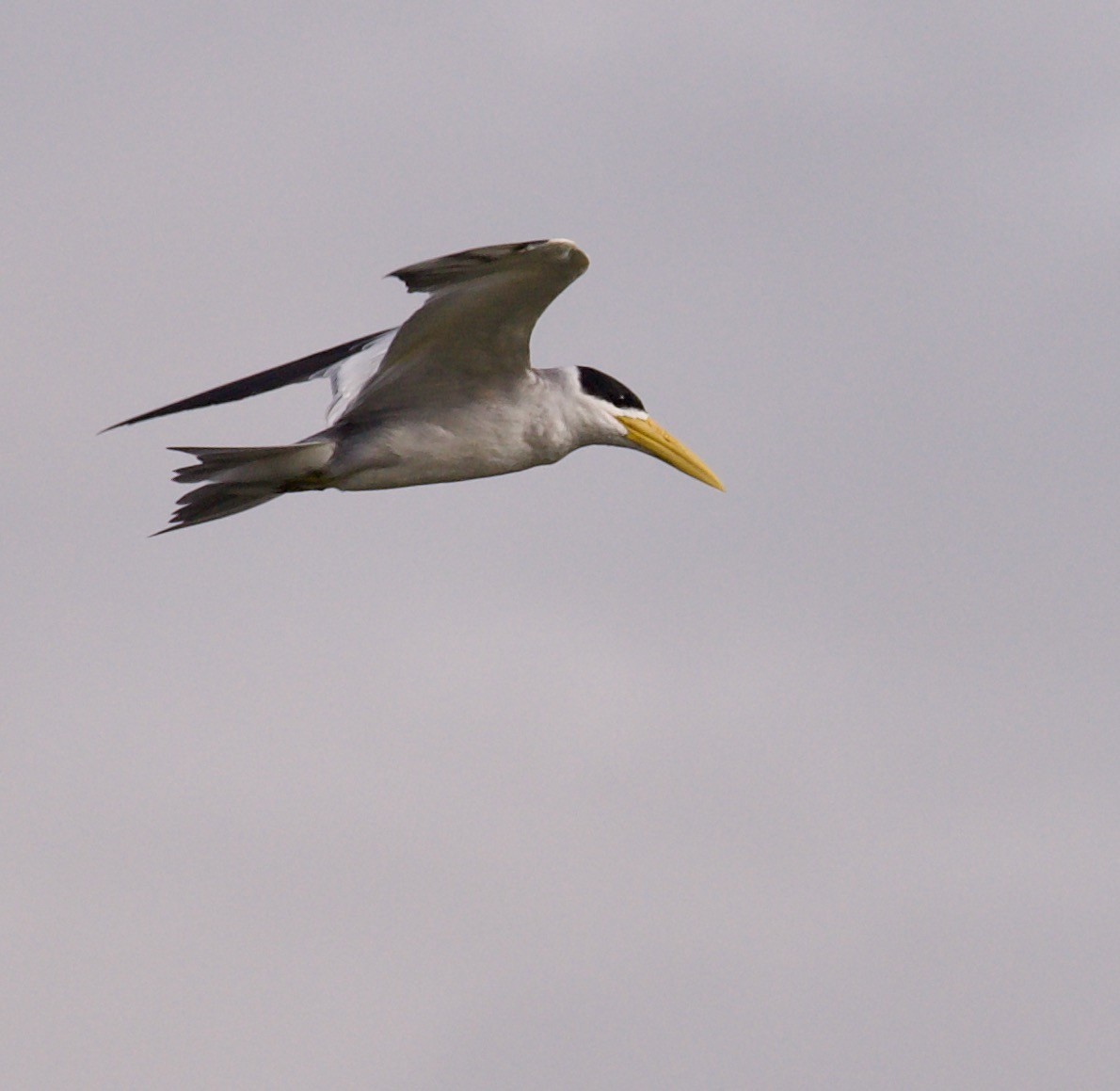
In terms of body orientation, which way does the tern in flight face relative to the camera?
to the viewer's right
